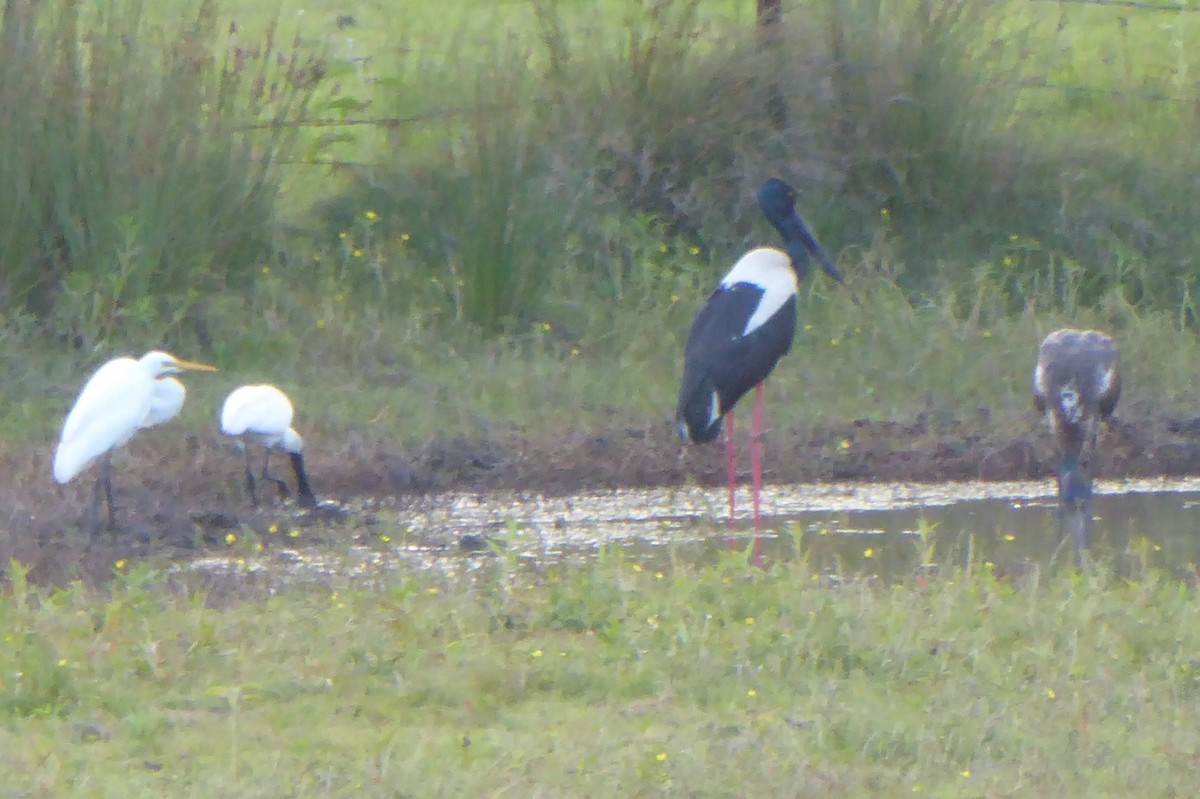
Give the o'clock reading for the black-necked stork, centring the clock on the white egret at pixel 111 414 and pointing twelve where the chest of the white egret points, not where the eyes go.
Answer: The black-necked stork is roughly at 12 o'clock from the white egret.

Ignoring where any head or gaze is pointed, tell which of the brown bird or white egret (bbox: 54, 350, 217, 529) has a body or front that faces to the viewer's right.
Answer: the white egret

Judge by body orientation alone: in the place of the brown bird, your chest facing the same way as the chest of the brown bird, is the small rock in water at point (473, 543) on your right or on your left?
on your right

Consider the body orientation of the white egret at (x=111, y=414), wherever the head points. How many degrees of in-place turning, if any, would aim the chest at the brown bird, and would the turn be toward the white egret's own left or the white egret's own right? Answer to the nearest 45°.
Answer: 0° — it already faces it

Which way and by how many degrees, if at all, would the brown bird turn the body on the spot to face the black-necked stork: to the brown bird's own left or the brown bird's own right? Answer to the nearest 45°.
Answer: approximately 90° to the brown bird's own right

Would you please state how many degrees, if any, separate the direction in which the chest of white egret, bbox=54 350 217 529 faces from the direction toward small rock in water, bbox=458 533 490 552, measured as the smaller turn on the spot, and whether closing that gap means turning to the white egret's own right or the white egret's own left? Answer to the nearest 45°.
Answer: approximately 45° to the white egret's own right

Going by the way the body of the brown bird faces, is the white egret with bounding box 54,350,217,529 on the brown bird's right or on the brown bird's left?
on the brown bird's right

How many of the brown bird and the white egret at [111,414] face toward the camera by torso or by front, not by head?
1

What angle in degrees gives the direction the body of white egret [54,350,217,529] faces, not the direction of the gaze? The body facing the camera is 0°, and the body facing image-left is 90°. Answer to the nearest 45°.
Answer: approximately 270°
